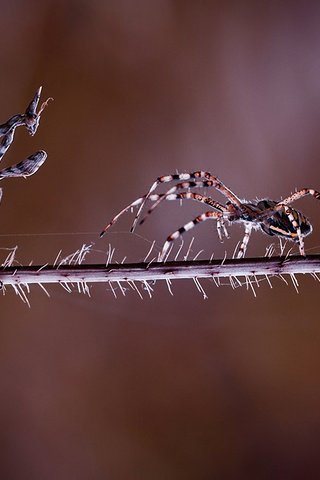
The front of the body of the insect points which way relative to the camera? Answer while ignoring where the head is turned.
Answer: to the viewer's right

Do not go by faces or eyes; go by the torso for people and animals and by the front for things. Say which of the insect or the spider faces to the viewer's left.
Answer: the spider

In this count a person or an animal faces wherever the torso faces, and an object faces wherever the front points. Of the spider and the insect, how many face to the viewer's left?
1

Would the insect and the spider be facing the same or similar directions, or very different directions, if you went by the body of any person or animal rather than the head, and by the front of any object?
very different directions

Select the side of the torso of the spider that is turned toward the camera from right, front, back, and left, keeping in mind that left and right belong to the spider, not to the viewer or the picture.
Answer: left
